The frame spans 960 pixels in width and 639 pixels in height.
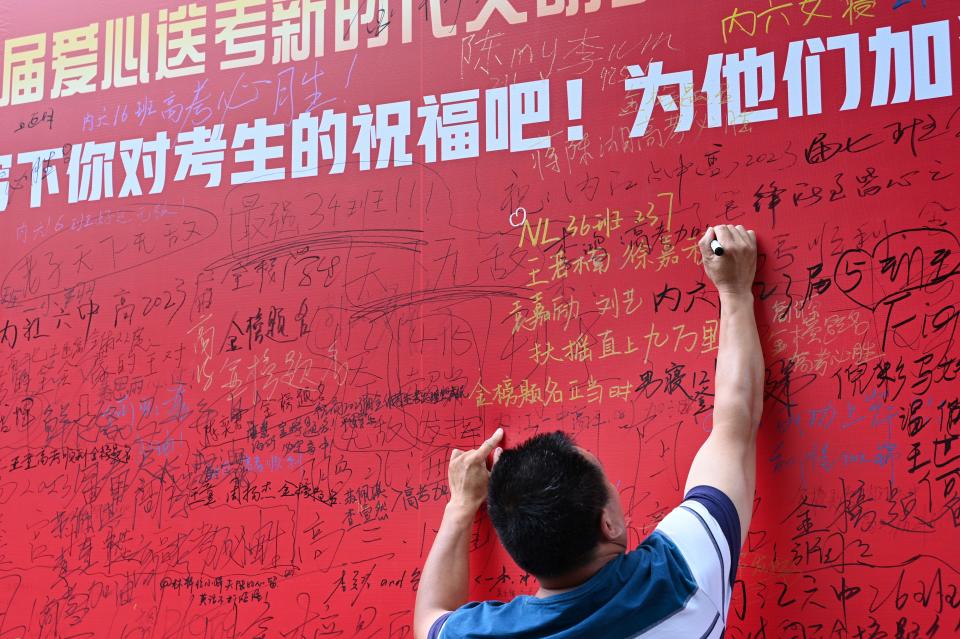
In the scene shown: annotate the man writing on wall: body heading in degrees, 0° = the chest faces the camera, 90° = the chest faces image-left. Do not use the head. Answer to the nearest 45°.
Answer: approximately 180°
